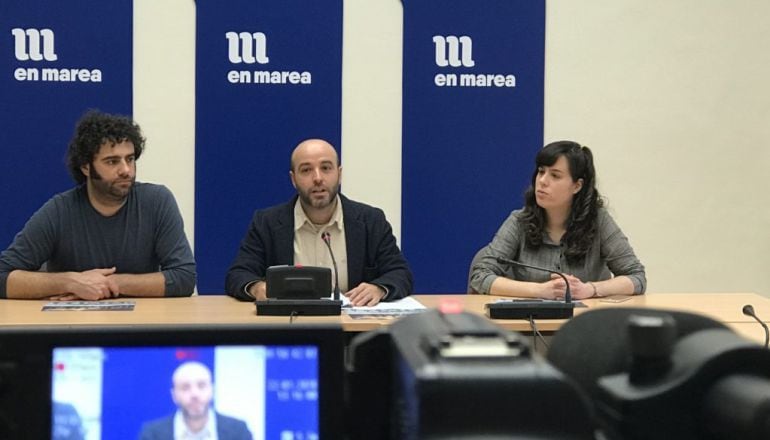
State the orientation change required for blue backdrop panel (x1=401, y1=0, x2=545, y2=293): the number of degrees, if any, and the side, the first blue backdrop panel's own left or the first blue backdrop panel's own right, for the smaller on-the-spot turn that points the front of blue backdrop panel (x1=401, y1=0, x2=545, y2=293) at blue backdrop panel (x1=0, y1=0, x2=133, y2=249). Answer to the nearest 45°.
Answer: approximately 90° to the first blue backdrop panel's own right

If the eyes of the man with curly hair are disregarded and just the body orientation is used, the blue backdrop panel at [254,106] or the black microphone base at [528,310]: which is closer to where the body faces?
the black microphone base

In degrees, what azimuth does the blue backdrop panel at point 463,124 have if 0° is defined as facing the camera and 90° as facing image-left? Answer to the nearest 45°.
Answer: approximately 0°

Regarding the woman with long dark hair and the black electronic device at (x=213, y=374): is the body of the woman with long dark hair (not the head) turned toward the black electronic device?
yes

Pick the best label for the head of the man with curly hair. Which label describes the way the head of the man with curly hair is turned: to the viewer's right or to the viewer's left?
to the viewer's right

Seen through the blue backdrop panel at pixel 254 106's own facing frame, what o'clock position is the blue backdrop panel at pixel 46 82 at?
the blue backdrop panel at pixel 46 82 is roughly at 3 o'clock from the blue backdrop panel at pixel 254 106.

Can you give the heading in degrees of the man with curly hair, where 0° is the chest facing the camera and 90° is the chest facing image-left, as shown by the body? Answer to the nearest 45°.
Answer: approximately 0°
